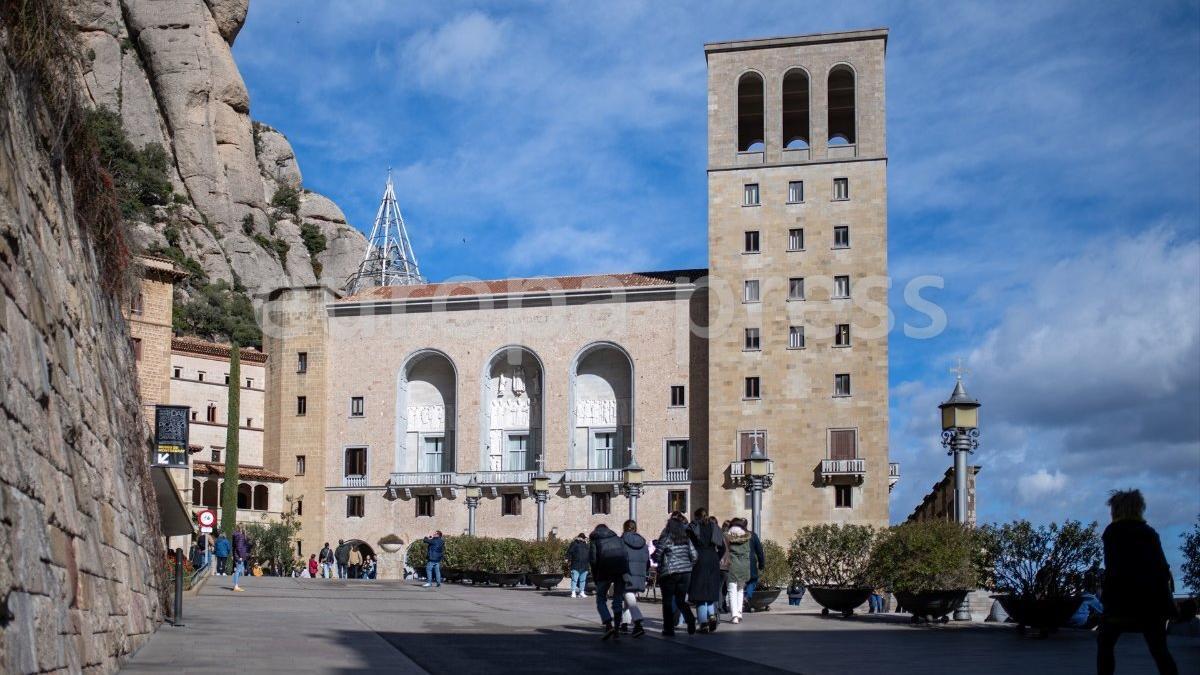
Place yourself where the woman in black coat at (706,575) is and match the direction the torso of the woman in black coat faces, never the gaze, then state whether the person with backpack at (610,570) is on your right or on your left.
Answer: on your left

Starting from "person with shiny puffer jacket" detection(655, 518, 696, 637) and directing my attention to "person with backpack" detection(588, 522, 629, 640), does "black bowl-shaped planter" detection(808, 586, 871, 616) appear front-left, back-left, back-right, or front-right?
back-right

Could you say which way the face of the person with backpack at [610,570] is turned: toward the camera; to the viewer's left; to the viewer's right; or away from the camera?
away from the camera

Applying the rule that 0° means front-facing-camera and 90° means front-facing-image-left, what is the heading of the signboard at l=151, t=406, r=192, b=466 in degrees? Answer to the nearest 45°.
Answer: approximately 0°

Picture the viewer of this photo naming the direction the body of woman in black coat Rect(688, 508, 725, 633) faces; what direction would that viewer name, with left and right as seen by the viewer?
facing away from the viewer
